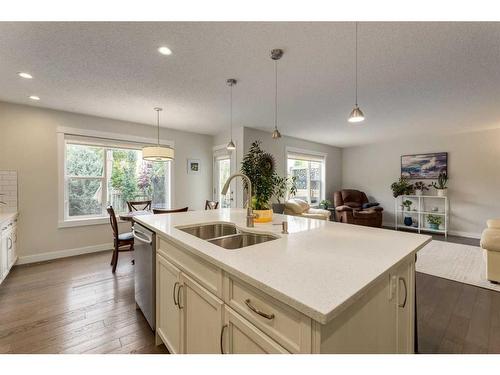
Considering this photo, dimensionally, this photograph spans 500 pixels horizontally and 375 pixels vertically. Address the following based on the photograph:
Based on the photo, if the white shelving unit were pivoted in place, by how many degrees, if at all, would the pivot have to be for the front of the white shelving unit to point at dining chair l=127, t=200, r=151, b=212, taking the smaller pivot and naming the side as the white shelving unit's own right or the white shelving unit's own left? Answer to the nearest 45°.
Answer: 0° — it already faces it

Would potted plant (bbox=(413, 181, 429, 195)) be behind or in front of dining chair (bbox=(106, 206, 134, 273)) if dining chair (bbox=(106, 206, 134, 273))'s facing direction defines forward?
in front

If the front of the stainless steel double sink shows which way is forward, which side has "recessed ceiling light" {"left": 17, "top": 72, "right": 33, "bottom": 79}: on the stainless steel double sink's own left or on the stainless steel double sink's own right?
on the stainless steel double sink's own right

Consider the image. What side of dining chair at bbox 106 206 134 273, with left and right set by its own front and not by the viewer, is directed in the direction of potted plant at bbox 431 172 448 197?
front

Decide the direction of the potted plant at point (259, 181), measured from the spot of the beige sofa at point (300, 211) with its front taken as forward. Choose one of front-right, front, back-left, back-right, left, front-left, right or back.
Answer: front-right

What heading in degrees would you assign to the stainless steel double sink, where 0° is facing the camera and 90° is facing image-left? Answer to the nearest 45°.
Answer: approximately 45°

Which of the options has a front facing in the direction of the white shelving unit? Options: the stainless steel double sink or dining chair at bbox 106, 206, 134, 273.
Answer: the dining chair

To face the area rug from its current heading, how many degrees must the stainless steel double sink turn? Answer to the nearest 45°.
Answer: approximately 135° to its left

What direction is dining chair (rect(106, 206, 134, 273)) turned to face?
to the viewer's right

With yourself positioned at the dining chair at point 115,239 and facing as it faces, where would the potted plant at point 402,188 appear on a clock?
The potted plant is roughly at 12 o'clock from the dining chair.

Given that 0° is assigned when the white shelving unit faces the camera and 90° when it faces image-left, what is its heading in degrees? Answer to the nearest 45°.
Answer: approximately 45°

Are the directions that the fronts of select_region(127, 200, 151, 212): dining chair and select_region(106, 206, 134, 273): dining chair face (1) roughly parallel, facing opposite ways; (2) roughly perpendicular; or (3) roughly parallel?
roughly perpendicular

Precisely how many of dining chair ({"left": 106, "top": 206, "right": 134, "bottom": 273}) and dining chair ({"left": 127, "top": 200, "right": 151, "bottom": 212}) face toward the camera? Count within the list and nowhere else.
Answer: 1
